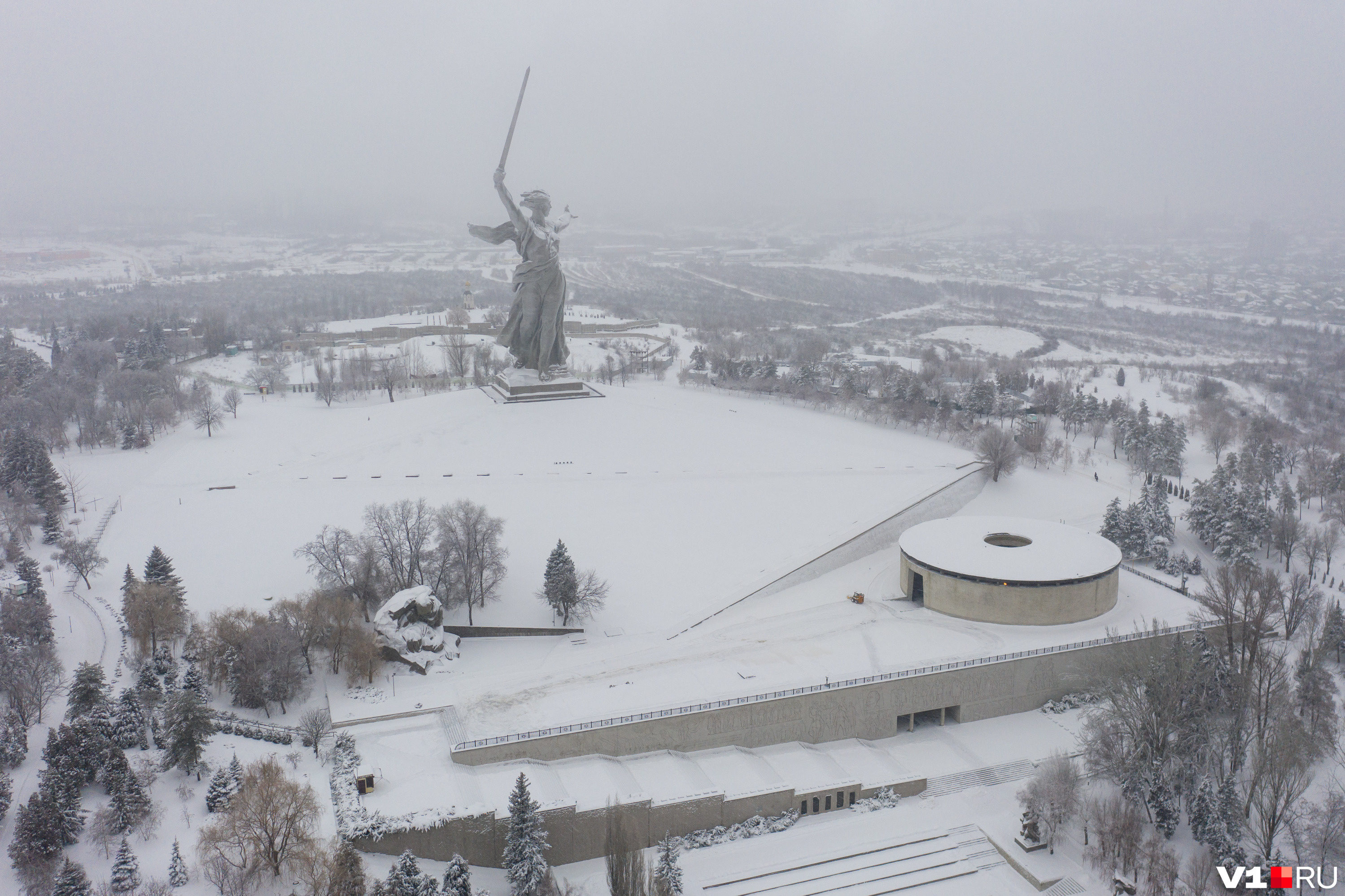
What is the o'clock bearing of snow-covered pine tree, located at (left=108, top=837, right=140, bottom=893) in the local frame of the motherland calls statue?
The snow-covered pine tree is roughly at 2 o'clock from the motherland calls statue.

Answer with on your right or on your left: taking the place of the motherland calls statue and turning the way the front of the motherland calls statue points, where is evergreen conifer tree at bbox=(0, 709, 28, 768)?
on your right

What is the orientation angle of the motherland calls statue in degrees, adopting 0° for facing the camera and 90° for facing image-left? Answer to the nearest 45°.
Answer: approximately 315°

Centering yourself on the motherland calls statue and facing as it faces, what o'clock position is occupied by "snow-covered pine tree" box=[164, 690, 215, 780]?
The snow-covered pine tree is roughly at 2 o'clock from the motherland calls statue.

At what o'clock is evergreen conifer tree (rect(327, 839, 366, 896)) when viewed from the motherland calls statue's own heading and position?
The evergreen conifer tree is roughly at 2 o'clock from the motherland calls statue.

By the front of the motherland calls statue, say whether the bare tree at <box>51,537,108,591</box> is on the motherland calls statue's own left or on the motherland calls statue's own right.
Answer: on the motherland calls statue's own right

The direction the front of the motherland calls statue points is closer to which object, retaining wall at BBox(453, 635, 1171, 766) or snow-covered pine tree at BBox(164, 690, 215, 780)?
the retaining wall

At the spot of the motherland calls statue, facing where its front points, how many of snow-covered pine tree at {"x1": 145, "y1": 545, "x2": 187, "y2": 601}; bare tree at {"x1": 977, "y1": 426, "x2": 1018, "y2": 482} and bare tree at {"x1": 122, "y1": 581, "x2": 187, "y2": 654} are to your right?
2

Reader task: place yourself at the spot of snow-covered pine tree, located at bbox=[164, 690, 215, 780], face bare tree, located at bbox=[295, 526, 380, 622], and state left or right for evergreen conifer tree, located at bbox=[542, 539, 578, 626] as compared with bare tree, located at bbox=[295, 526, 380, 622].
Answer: right

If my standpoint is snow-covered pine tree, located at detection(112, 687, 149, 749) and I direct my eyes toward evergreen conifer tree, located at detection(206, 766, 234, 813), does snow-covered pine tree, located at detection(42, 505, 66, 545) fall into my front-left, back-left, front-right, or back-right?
back-left

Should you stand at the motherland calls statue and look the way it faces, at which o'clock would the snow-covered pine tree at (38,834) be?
The snow-covered pine tree is roughly at 2 o'clock from the motherland calls statue.

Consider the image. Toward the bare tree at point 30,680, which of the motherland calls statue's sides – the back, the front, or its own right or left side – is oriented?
right
